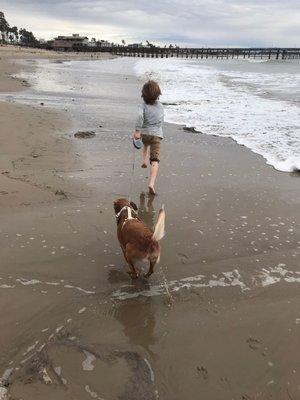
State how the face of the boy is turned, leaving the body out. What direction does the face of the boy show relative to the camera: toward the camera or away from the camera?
away from the camera

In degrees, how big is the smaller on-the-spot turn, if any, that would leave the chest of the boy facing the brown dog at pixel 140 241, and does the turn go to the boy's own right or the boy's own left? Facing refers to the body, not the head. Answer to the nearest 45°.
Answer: approximately 180°

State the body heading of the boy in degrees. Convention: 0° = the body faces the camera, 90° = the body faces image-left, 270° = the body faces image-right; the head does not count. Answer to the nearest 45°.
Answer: approximately 180°
